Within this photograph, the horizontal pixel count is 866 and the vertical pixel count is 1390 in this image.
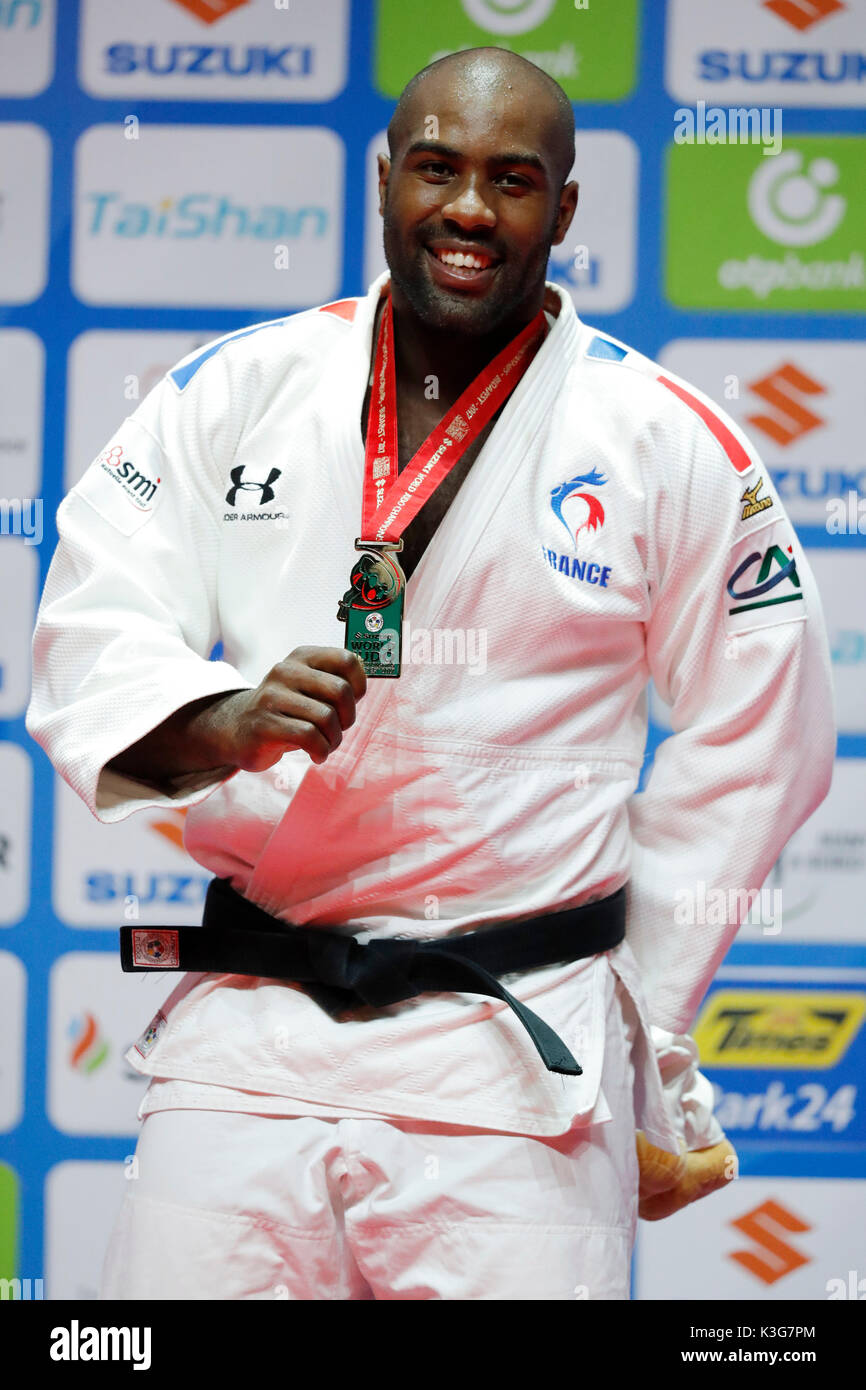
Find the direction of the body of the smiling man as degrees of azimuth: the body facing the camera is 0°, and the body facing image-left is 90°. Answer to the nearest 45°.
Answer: approximately 0°
